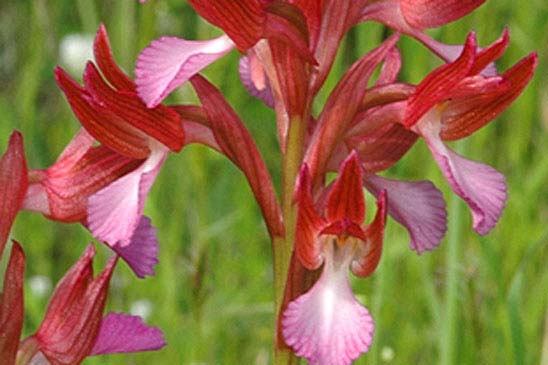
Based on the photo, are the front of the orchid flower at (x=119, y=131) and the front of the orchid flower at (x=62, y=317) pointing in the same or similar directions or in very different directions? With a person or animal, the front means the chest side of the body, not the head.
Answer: very different directions

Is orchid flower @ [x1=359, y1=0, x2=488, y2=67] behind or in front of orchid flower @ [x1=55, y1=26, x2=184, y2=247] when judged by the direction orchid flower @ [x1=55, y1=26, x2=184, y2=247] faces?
behind

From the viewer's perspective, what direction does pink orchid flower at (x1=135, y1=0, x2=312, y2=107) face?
to the viewer's left

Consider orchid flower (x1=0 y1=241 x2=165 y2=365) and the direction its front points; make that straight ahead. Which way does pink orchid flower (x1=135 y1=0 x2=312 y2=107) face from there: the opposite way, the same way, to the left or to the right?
the opposite way

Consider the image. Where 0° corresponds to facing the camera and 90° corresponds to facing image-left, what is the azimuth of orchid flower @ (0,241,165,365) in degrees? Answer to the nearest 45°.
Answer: approximately 270°

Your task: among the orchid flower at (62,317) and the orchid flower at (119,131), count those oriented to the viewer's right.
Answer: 1
